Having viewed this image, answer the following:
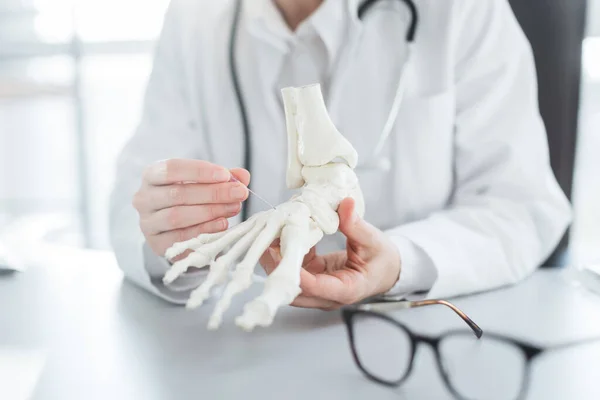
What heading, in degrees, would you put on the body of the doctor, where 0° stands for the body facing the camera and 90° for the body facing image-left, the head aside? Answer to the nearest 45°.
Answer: approximately 0°

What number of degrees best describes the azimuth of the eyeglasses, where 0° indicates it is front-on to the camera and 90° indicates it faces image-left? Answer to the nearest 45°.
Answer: approximately 45°
